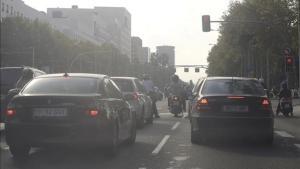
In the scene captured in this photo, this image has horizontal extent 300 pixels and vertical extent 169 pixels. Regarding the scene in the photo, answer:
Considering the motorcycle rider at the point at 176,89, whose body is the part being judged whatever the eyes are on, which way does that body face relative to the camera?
away from the camera

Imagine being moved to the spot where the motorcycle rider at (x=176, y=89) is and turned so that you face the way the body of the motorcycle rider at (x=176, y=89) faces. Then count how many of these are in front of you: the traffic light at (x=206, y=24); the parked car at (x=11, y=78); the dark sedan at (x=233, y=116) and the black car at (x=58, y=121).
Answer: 1

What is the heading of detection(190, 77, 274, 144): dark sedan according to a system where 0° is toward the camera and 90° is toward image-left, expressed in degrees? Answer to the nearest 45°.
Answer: approximately 180°

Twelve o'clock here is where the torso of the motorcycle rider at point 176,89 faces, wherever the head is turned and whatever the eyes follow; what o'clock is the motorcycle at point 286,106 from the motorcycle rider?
The motorcycle is roughly at 3 o'clock from the motorcycle rider.

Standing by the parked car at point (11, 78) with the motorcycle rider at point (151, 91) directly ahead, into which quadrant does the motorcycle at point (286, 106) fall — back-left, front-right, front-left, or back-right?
front-right

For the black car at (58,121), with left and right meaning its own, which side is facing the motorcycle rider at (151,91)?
front

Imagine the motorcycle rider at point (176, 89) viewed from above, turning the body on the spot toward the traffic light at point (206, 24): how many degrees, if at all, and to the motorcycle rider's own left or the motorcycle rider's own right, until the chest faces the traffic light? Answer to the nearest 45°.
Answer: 0° — they already face it

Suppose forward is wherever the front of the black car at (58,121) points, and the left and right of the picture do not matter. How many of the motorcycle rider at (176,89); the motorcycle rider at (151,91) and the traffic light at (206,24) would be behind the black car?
0

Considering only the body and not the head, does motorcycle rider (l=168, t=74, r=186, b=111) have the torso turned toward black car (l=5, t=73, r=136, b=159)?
no

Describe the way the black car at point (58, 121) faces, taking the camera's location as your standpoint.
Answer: facing away from the viewer

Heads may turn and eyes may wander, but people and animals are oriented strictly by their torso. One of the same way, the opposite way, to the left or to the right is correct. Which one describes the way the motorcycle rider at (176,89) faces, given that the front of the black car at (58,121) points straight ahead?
the same way

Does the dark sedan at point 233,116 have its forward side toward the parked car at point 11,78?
no

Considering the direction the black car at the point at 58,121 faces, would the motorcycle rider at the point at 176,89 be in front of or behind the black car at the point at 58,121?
in front

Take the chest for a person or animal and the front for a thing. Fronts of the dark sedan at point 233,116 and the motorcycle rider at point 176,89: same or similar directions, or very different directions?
same or similar directions

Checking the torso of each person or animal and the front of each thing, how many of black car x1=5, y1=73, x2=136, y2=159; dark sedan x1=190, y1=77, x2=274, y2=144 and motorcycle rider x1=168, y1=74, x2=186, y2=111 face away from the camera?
3

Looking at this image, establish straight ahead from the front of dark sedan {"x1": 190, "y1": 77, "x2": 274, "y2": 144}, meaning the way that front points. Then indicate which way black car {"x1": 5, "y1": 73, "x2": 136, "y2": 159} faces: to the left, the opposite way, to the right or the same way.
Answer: the same way
